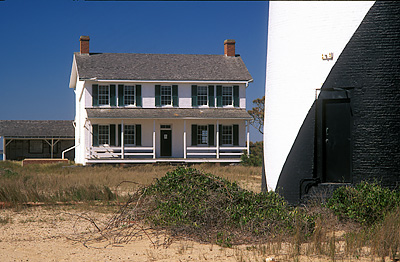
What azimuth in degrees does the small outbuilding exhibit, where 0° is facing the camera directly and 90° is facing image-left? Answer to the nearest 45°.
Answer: approximately 0°

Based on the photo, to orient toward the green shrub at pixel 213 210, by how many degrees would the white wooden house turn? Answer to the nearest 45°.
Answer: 0° — it already faces it

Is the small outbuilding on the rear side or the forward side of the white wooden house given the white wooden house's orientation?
on the rear side

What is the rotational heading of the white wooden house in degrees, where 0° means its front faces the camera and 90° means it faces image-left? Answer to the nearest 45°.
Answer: approximately 0°

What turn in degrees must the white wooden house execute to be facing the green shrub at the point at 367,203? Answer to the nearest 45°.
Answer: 0° — it already faces it

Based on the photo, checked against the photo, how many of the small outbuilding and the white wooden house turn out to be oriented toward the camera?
2
